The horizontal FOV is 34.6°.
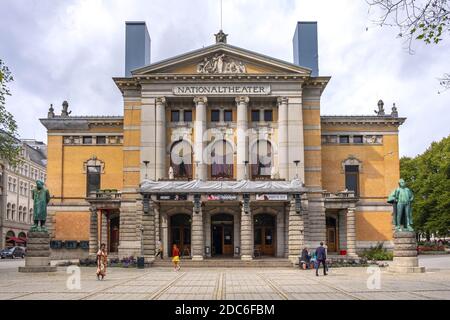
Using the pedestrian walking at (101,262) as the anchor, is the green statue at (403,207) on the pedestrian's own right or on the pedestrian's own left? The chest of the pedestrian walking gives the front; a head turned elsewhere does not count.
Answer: on the pedestrian's own left

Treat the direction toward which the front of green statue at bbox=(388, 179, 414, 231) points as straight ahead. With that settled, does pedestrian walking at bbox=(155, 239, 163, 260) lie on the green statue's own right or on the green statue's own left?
on the green statue's own right

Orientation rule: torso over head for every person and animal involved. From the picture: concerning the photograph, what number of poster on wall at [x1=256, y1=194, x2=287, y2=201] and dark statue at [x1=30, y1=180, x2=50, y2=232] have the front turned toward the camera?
2

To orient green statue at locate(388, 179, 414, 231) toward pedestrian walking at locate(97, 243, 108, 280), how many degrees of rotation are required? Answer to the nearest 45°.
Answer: approximately 45° to its right

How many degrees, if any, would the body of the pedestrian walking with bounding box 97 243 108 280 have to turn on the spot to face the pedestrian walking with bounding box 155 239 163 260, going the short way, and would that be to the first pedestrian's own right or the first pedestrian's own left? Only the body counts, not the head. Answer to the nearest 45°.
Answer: approximately 180°

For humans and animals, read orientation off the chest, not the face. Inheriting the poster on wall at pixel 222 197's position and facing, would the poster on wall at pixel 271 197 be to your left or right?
on your left
